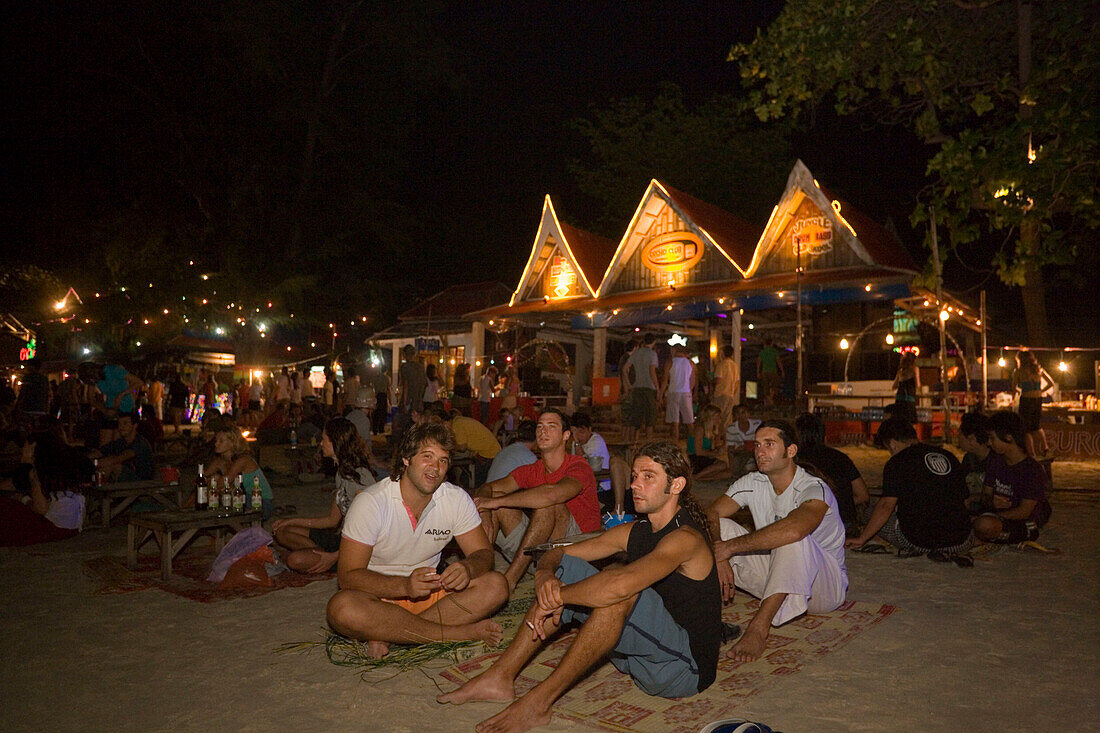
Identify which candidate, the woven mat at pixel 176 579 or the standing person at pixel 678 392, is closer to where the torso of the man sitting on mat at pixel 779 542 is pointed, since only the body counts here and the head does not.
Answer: the woven mat

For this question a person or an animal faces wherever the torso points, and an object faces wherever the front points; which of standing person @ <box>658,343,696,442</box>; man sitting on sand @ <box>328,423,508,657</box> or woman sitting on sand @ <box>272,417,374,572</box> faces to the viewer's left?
the woman sitting on sand

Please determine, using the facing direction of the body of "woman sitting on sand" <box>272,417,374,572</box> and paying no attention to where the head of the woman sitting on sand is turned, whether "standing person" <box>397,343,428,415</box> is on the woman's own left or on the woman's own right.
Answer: on the woman's own right

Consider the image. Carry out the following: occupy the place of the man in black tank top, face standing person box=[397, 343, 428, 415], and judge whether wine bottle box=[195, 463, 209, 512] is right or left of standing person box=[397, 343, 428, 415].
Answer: left

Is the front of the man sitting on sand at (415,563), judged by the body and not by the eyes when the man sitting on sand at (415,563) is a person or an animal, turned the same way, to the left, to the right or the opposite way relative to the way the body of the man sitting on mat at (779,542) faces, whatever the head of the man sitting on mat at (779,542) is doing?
to the left

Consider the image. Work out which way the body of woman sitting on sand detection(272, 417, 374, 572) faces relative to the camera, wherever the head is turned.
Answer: to the viewer's left

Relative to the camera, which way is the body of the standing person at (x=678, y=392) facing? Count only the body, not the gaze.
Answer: away from the camera

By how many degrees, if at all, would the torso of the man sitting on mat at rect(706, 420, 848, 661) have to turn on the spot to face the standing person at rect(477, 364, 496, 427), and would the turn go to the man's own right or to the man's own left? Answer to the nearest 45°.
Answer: approximately 90° to the man's own right

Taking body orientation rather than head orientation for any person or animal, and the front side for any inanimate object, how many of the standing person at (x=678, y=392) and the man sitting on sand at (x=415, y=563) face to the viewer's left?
0

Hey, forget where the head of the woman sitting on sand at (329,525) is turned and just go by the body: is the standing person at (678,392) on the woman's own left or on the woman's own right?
on the woman's own right

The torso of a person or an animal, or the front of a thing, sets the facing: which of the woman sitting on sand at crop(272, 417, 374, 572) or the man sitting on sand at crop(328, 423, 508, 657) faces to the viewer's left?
the woman sitting on sand
